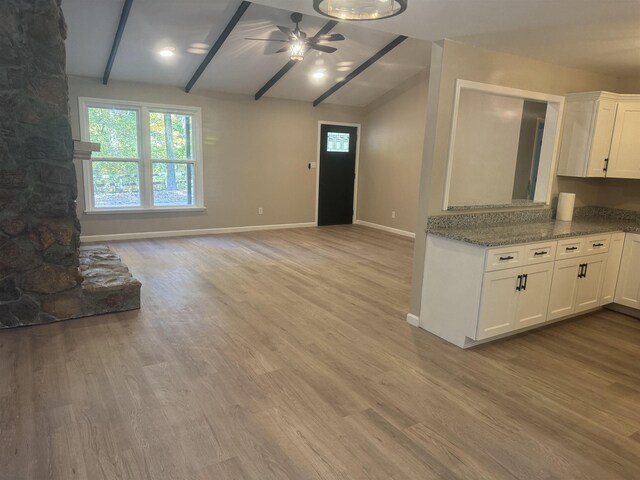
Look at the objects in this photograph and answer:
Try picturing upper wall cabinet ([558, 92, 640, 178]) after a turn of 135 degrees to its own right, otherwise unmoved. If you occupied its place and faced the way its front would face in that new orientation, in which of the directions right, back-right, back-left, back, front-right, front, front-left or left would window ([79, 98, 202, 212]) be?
front

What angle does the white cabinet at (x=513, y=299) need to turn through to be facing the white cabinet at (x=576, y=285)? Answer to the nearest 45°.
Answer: approximately 90° to its left

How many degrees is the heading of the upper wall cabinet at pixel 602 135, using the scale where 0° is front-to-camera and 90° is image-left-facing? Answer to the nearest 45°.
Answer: approximately 315°

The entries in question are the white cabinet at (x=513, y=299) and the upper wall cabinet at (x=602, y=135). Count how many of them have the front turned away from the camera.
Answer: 0

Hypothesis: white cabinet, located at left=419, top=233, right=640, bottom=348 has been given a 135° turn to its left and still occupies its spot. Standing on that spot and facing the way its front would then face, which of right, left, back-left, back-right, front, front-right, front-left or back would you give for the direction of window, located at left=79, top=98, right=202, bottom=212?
left

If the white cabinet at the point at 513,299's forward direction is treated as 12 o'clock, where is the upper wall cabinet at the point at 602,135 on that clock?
The upper wall cabinet is roughly at 8 o'clock from the white cabinet.

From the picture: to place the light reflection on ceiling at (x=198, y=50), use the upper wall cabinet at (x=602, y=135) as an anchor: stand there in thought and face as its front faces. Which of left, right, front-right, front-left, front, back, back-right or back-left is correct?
back-right

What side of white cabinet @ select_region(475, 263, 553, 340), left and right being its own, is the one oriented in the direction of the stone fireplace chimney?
right
